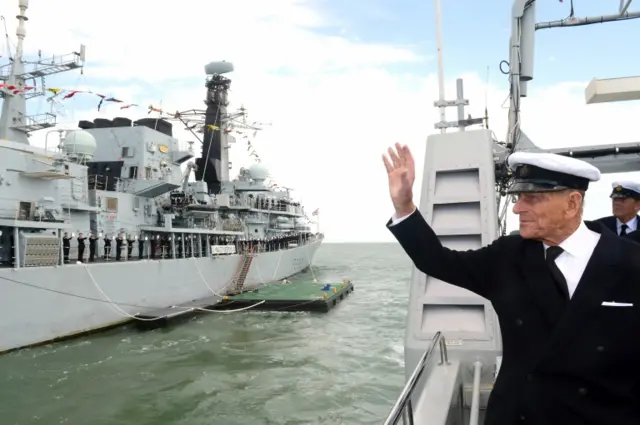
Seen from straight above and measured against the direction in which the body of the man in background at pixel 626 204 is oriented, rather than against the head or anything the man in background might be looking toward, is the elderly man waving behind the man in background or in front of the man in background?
in front

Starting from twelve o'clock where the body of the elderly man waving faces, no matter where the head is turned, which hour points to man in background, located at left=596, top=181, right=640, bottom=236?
The man in background is roughly at 5 o'clock from the elderly man waving.

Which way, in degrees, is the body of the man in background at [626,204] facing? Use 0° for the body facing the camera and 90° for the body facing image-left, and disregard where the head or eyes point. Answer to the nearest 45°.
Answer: approximately 45°

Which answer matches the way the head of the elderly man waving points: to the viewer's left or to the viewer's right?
to the viewer's left

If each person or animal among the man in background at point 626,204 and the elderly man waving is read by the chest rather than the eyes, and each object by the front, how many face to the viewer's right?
0

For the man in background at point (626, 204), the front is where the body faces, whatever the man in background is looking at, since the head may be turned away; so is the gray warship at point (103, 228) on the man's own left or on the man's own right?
on the man's own right

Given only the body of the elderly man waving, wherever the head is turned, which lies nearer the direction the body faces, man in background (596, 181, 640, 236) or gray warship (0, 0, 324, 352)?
the gray warship
